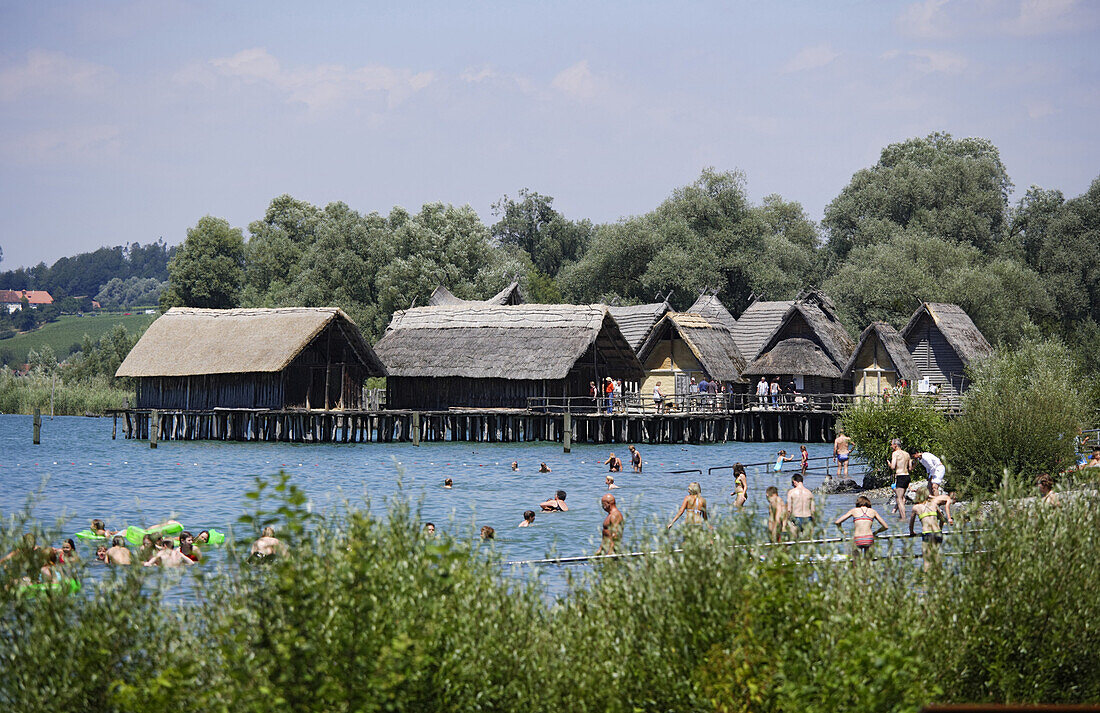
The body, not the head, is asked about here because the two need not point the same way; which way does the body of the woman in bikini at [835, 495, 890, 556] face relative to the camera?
away from the camera

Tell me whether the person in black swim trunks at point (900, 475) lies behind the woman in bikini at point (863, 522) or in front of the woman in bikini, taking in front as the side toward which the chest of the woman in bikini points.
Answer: in front

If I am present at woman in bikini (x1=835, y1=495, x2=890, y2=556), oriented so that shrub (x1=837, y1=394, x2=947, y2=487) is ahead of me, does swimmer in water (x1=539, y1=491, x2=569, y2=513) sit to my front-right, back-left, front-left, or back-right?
front-left

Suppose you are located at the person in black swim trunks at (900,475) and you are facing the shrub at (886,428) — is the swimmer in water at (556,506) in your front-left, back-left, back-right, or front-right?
front-left

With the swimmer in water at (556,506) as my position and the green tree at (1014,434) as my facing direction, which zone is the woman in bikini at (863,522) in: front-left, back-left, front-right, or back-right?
front-right

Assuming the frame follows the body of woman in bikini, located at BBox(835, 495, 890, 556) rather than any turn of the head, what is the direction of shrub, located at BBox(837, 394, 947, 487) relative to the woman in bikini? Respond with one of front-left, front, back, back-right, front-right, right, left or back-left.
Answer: front

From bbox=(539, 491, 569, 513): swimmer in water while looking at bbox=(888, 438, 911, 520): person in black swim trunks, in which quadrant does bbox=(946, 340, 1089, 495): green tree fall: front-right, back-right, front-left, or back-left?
front-left

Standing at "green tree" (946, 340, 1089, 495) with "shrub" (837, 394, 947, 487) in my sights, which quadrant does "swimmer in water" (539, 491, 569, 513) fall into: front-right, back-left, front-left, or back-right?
front-left

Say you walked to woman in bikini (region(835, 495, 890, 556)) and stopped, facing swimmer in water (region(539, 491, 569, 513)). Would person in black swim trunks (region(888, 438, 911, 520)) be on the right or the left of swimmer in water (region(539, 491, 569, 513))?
right

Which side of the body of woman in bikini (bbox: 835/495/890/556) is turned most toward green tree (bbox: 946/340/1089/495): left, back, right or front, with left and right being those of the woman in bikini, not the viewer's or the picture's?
front
